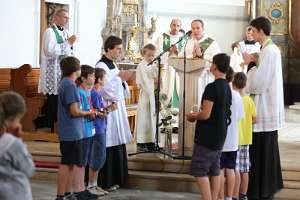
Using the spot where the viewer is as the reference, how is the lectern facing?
facing the viewer

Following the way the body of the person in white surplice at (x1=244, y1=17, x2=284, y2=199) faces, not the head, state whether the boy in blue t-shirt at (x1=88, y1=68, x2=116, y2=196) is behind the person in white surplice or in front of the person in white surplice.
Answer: in front

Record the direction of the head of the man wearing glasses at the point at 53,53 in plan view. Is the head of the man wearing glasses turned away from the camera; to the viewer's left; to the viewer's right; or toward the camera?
to the viewer's right

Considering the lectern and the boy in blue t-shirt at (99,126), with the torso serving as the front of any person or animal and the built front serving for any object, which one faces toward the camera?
the lectern

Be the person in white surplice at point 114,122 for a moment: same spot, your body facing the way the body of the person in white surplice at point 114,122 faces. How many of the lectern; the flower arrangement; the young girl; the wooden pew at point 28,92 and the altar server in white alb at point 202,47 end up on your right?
1

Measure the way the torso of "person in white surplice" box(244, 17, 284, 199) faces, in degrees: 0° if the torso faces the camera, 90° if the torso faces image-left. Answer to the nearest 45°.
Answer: approximately 90°

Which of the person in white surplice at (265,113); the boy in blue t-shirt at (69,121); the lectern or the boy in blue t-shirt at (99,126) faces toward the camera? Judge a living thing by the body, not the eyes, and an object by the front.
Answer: the lectern

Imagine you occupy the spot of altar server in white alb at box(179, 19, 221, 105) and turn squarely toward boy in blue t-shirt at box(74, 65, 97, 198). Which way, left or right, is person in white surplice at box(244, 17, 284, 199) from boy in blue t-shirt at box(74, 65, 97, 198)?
left

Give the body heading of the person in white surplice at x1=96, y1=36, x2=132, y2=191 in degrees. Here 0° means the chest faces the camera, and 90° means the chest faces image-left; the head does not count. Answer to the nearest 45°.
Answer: approximately 270°

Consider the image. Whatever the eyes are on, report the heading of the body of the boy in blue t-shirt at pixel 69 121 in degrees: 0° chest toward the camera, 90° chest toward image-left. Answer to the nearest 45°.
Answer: approximately 225°

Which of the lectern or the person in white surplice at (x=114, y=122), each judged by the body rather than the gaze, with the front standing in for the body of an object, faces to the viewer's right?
the person in white surplice

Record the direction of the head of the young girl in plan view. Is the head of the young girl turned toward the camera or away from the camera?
away from the camera

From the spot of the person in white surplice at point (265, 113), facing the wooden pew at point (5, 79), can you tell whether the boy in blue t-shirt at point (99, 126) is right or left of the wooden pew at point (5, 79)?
left

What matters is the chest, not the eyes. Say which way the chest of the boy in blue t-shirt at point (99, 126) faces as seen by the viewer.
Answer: to the viewer's right
